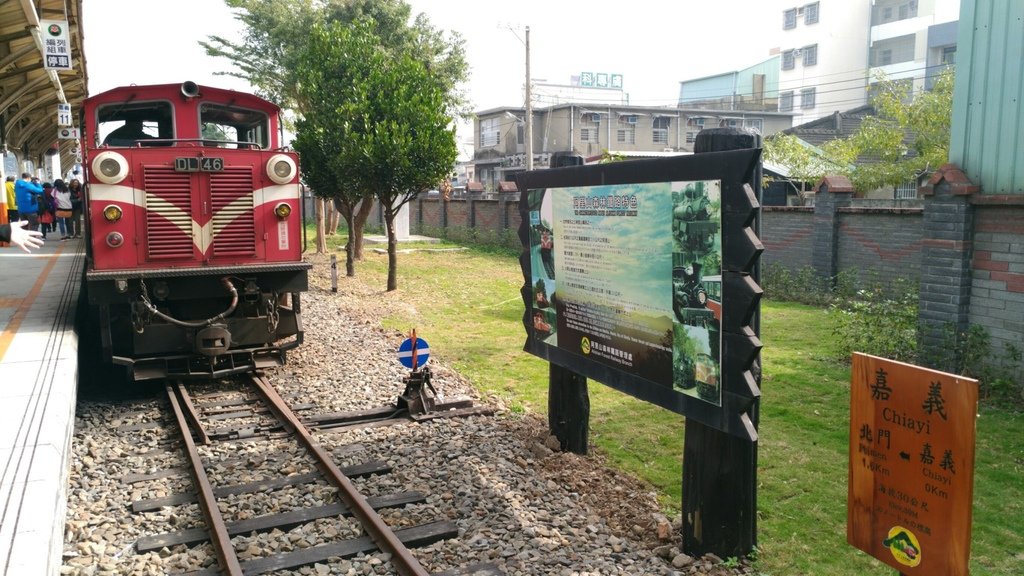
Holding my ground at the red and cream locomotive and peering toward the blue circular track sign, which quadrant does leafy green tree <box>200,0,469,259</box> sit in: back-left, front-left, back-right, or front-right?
back-left

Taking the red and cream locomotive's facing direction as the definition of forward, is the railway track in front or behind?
in front

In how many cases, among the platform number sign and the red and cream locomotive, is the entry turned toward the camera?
2

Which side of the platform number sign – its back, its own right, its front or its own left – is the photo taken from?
front

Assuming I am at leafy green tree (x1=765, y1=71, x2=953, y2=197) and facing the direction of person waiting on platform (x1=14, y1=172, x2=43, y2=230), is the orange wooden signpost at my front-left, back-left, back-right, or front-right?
front-left

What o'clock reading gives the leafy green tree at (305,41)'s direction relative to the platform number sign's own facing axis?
The leafy green tree is roughly at 9 o'clock from the platform number sign.

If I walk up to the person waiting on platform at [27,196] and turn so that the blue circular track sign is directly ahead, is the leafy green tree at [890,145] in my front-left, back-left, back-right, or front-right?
front-left

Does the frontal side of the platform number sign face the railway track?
yes

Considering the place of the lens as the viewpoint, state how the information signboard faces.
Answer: facing the viewer and to the left of the viewer

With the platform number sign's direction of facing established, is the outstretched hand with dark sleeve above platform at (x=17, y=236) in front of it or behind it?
in front

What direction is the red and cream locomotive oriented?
toward the camera

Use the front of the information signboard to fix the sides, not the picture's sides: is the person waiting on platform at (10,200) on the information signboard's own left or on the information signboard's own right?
on the information signboard's own right
